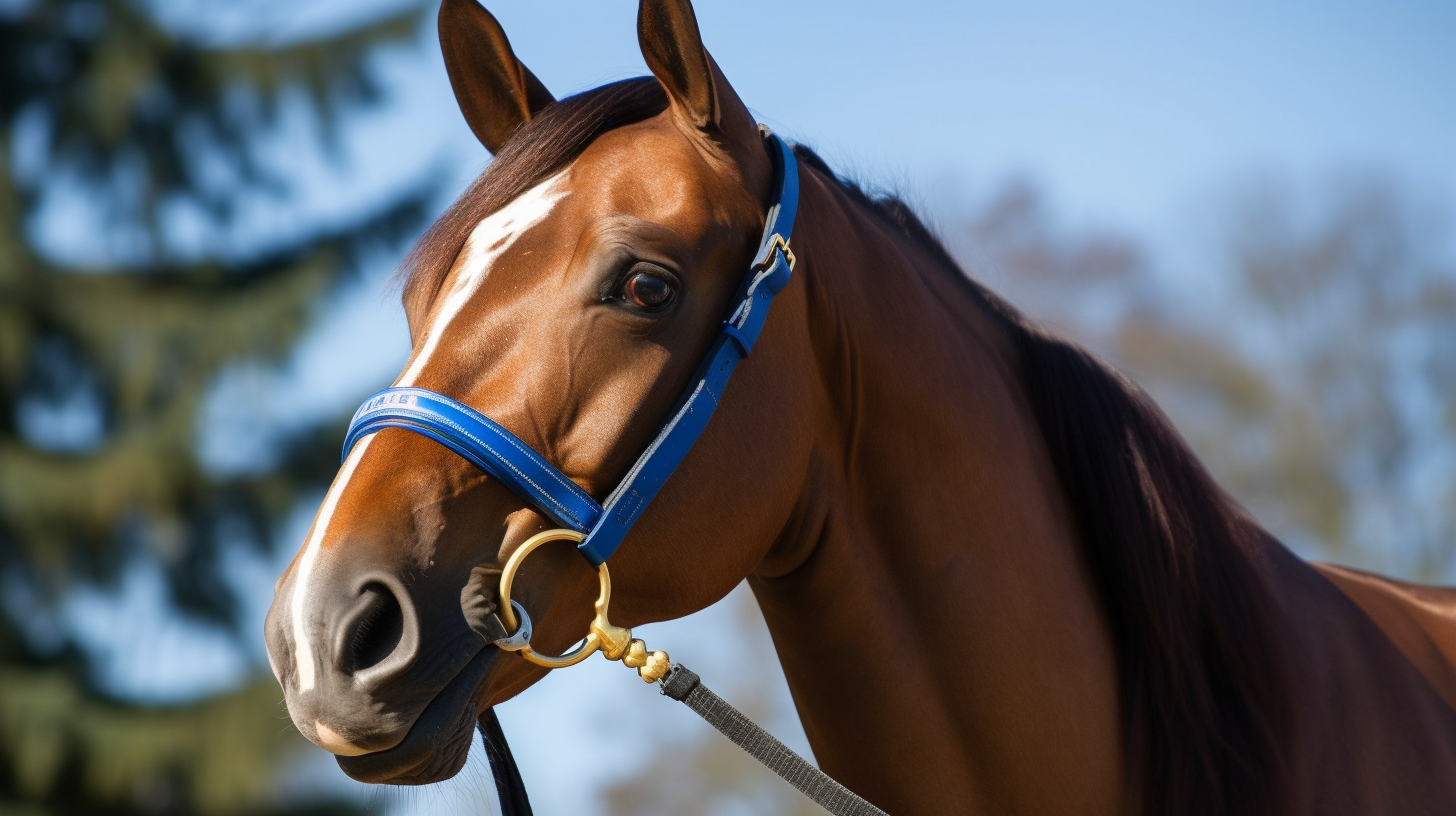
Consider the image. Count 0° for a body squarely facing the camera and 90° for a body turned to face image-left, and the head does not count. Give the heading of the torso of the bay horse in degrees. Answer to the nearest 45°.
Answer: approximately 45°
